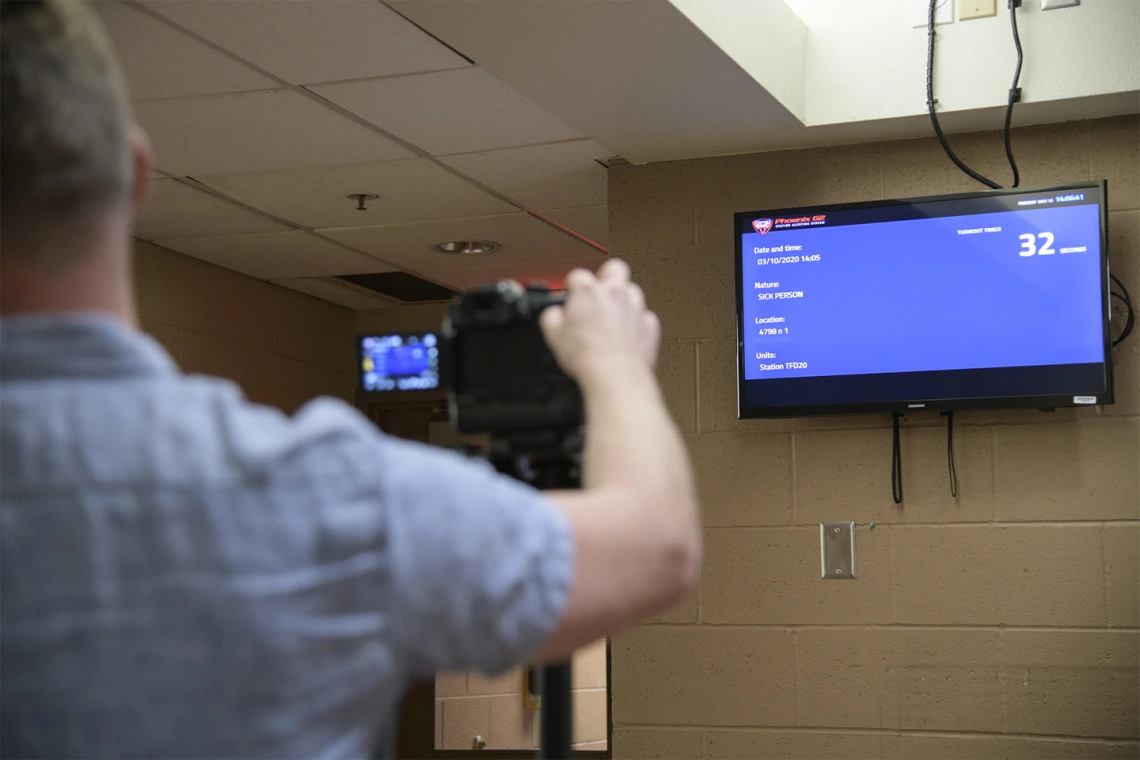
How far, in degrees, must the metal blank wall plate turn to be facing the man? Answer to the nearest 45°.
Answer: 0° — it already faces them

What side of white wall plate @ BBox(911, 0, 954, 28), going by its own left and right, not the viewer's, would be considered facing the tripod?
front

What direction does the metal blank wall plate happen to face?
toward the camera

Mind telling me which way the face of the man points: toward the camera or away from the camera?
away from the camera

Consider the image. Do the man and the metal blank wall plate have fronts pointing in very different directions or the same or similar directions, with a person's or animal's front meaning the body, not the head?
very different directions

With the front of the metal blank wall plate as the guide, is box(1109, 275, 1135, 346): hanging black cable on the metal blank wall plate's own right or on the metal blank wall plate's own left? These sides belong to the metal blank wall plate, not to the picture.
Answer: on the metal blank wall plate's own left

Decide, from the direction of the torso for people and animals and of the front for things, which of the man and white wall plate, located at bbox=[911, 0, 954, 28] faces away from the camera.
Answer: the man

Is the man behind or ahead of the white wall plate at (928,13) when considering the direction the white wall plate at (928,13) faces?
ahead

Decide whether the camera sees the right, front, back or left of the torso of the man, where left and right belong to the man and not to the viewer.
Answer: back

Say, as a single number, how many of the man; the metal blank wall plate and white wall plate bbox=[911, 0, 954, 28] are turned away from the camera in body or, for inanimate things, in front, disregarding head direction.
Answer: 1

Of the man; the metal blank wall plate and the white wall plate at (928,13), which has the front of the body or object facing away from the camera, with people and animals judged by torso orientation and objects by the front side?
the man

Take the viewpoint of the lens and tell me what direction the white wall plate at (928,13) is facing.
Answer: facing the viewer

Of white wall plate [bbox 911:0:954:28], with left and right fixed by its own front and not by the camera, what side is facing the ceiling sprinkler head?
right
